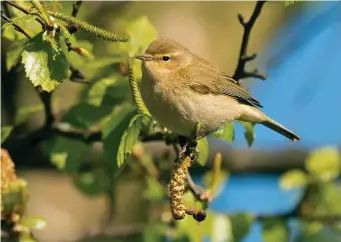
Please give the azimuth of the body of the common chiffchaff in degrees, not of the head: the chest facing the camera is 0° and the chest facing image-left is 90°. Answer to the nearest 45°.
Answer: approximately 90°

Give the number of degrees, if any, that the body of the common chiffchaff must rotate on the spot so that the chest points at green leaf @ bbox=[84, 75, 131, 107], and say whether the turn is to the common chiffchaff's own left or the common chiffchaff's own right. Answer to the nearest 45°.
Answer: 0° — it already faces it

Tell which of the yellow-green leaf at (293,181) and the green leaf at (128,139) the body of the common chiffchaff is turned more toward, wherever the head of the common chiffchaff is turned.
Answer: the green leaf

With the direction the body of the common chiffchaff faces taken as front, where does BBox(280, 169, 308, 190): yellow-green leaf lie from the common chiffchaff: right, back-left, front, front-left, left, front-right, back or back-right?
back-right

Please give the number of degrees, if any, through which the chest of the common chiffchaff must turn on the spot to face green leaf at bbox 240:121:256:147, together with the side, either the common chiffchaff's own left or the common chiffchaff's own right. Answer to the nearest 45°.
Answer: approximately 180°

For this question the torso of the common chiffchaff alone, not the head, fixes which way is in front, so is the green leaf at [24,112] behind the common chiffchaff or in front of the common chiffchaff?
in front
